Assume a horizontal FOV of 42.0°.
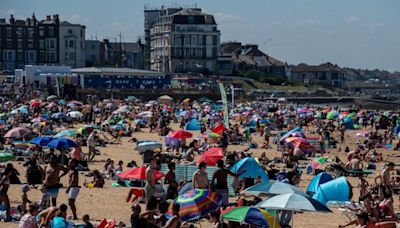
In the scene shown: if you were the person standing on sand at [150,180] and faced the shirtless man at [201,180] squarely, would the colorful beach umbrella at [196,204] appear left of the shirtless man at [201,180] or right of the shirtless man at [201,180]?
right

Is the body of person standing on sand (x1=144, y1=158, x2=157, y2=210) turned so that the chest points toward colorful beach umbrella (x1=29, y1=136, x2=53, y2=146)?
no

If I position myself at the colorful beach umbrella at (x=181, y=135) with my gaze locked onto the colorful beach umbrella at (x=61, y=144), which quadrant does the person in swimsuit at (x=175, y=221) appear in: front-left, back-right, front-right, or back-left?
front-left

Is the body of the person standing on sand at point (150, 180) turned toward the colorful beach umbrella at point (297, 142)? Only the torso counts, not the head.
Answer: no

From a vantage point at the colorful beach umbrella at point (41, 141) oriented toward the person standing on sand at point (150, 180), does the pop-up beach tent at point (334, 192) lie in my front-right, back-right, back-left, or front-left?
front-left

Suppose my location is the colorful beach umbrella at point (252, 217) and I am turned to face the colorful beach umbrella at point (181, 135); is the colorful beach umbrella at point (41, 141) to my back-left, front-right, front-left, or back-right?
front-left
